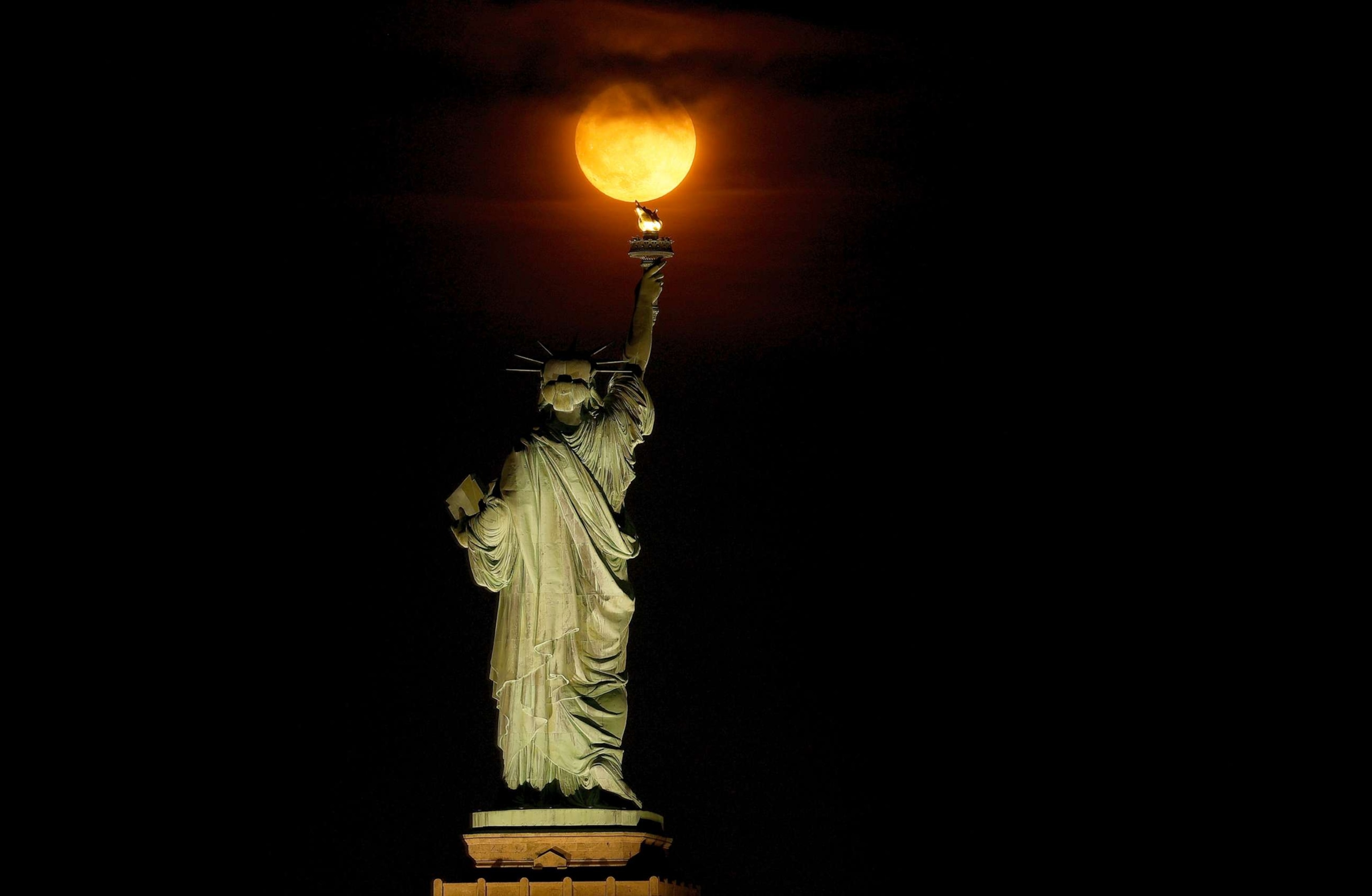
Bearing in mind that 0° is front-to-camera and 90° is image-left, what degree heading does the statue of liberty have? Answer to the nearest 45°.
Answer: approximately 180°
